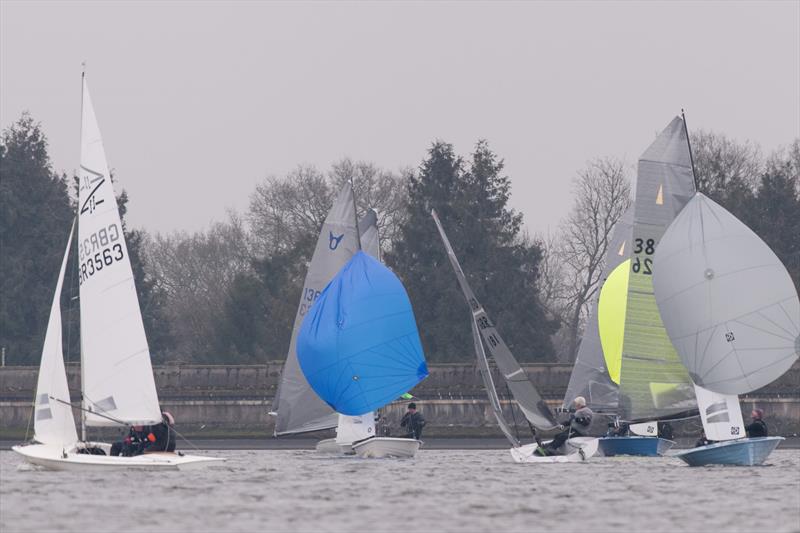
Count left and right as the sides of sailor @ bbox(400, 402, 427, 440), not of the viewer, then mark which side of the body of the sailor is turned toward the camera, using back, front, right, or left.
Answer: front

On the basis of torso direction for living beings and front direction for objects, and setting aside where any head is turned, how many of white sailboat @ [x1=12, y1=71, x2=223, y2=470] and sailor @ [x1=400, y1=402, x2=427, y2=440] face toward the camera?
1

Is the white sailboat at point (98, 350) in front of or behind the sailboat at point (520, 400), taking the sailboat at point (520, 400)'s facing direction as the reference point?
in front

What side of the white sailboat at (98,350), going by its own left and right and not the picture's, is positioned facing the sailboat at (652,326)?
back

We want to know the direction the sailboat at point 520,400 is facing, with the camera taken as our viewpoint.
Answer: facing the viewer and to the left of the viewer

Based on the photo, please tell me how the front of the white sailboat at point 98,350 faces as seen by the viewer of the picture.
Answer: facing to the left of the viewer

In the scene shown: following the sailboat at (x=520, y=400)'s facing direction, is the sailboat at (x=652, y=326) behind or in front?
behind

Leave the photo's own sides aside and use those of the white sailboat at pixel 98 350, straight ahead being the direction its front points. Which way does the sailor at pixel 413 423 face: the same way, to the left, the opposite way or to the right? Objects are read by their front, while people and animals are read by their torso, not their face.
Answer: to the left
